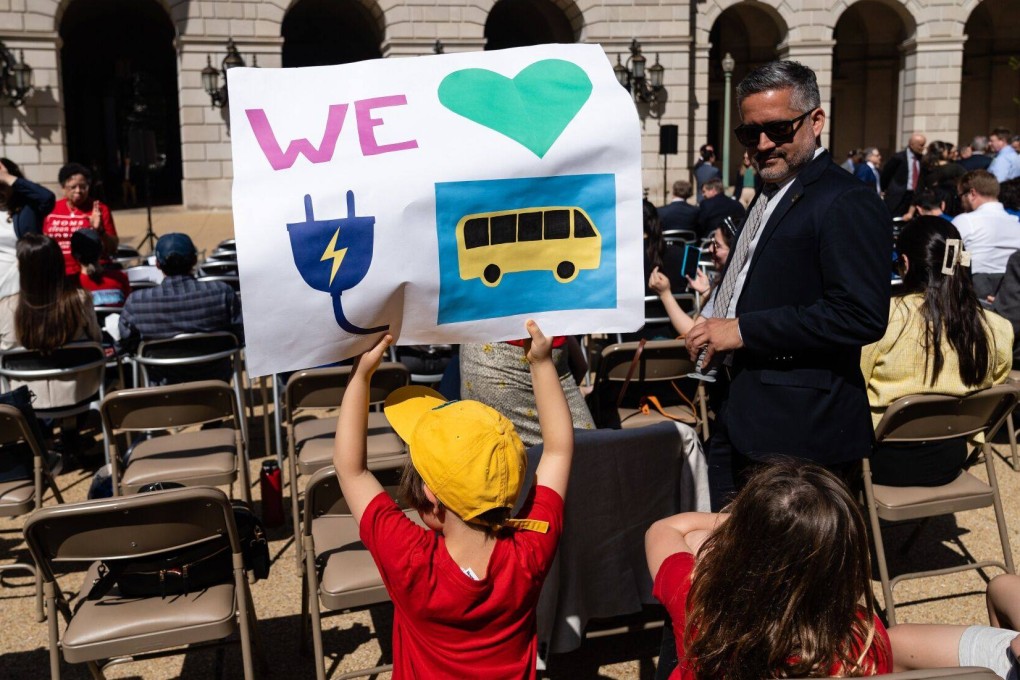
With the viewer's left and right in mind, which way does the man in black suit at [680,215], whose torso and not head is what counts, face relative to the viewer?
facing away from the viewer

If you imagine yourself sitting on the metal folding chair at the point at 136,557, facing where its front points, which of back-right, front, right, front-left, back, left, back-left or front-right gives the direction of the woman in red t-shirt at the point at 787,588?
back-right

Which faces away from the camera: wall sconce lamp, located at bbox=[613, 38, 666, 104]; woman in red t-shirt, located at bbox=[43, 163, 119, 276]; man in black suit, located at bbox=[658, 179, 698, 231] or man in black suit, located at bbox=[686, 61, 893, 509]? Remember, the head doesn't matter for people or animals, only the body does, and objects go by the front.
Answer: man in black suit, located at bbox=[658, 179, 698, 231]

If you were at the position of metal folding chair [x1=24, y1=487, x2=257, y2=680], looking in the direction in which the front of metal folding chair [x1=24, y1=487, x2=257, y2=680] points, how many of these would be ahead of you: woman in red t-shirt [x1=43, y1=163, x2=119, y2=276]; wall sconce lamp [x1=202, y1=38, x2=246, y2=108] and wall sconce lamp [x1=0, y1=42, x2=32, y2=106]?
3

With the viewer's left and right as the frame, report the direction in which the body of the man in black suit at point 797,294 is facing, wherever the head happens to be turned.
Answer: facing the viewer and to the left of the viewer

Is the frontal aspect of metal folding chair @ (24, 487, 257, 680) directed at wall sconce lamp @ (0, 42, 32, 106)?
yes

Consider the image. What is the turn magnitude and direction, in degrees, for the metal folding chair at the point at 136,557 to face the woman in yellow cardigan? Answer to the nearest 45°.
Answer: approximately 90° to its right

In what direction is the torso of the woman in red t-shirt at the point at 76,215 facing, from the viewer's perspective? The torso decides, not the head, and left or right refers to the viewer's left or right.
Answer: facing the viewer

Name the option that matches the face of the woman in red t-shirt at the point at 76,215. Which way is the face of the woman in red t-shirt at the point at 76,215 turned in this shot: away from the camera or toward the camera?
toward the camera

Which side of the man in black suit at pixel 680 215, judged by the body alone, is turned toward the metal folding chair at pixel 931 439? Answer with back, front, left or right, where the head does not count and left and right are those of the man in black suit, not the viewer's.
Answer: back

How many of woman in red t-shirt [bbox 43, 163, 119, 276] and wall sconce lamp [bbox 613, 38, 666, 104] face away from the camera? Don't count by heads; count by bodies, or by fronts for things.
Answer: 0

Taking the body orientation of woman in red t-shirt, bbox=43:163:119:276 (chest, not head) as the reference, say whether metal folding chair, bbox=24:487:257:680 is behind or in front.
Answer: in front

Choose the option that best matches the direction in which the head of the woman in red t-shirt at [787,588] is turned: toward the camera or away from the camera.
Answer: away from the camera

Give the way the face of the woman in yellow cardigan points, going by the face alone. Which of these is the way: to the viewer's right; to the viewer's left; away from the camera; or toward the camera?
away from the camera

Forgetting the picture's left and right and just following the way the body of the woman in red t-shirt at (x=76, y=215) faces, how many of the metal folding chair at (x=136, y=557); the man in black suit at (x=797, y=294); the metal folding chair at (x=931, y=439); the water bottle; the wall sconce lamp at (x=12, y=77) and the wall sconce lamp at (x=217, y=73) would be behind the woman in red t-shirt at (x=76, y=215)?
2

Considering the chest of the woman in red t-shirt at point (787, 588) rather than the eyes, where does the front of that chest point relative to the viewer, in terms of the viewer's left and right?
facing away from the viewer

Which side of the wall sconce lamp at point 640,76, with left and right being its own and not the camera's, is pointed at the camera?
front

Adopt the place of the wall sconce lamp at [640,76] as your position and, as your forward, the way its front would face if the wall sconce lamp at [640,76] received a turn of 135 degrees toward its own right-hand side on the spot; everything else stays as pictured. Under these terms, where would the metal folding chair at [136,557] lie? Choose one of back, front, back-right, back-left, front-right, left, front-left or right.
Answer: back-left
